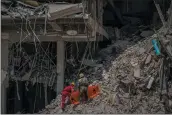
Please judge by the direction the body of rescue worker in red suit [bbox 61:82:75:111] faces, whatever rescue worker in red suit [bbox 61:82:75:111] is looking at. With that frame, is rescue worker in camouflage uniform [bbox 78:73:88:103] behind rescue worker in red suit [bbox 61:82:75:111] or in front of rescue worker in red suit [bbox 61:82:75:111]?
in front
